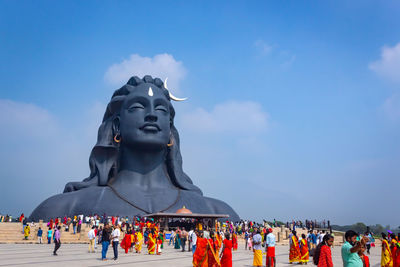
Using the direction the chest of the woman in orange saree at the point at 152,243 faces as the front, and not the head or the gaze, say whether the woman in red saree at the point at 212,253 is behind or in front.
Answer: behind

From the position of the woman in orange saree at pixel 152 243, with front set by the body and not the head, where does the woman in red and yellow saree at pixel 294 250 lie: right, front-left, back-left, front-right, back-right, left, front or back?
back-right

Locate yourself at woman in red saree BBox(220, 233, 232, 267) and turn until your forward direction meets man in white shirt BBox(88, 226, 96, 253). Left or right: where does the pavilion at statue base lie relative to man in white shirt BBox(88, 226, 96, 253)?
right

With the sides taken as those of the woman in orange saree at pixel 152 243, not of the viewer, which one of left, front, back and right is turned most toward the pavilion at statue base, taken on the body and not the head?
front

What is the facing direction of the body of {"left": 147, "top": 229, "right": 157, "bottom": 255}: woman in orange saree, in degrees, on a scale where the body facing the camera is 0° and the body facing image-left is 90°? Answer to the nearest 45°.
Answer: approximately 180°

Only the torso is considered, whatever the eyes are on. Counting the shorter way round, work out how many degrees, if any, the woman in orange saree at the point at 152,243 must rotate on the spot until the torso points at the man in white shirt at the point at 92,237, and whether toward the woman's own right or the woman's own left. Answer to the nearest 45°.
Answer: approximately 90° to the woman's own left

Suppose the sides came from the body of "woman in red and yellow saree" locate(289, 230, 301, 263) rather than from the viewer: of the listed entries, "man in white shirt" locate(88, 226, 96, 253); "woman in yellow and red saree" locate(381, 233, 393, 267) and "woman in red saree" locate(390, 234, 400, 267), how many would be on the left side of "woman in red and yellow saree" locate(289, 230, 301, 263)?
1

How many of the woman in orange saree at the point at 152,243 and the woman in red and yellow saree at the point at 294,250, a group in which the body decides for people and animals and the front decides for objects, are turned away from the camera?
2

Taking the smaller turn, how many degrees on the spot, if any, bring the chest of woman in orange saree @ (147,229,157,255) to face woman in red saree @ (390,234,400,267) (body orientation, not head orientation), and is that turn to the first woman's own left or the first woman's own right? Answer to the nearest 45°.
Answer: approximately 135° to the first woman's own right

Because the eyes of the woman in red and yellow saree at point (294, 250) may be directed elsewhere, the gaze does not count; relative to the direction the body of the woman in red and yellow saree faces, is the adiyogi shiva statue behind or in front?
in front

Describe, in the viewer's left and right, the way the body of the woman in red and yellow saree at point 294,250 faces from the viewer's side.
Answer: facing away from the viewer
